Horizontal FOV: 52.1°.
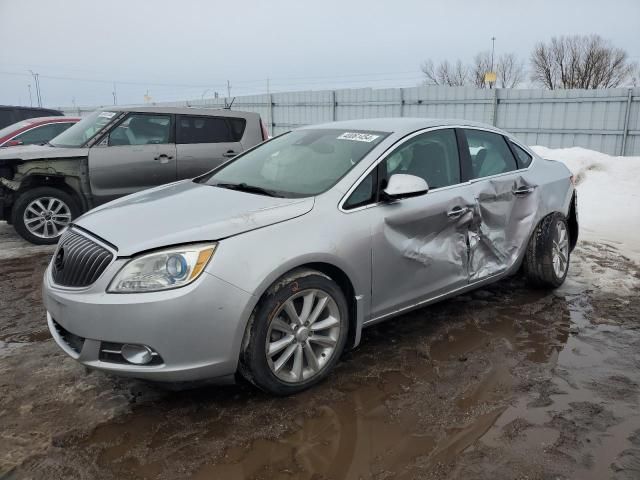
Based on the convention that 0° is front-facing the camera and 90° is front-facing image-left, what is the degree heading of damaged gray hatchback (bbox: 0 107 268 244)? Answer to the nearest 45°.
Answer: approximately 90°

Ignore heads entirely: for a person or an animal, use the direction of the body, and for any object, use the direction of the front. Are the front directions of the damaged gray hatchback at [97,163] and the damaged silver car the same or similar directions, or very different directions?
same or similar directions

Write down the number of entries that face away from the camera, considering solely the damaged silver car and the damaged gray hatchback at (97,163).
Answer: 0

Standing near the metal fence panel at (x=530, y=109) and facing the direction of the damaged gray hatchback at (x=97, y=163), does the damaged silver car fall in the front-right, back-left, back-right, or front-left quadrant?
front-left

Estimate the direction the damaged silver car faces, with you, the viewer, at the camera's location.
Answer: facing the viewer and to the left of the viewer

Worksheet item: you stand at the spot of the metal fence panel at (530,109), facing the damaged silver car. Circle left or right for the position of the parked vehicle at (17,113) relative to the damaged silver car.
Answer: right

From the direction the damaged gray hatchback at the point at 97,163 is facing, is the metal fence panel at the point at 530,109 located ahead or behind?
behind

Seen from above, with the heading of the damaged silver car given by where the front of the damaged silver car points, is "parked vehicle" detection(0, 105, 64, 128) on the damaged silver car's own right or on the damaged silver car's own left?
on the damaged silver car's own right
